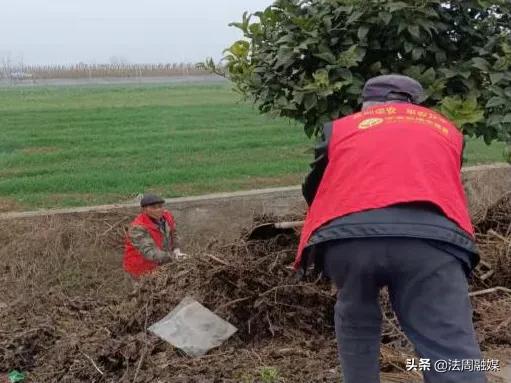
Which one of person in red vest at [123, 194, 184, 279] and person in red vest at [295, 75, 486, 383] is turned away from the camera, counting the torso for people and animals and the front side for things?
person in red vest at [295, 75, 486, 383]

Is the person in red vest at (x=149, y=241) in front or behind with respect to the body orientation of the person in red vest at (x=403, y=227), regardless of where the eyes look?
in front

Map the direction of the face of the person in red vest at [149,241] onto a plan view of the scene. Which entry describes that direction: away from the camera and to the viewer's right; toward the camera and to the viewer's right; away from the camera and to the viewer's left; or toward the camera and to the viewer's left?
toward the camera and to the viewer's right

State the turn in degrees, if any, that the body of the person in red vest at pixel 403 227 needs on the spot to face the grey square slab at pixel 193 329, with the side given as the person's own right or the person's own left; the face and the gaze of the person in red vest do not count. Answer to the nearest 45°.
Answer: approximately 45° to the person's own left

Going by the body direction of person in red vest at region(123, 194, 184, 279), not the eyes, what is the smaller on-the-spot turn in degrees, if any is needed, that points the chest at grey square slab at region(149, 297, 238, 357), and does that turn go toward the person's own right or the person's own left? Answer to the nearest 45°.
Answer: approximately 45° to the person's own right

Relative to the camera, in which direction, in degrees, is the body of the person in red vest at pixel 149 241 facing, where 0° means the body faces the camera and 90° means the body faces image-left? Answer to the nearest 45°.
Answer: approximately 315°

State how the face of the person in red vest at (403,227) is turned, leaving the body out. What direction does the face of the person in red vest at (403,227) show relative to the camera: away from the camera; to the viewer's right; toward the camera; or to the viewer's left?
away from the camera

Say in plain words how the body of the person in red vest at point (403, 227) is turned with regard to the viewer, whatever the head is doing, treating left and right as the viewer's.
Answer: facing away from the viewer

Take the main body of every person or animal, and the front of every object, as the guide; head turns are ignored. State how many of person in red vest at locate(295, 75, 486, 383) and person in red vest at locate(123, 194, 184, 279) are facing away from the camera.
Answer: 1
